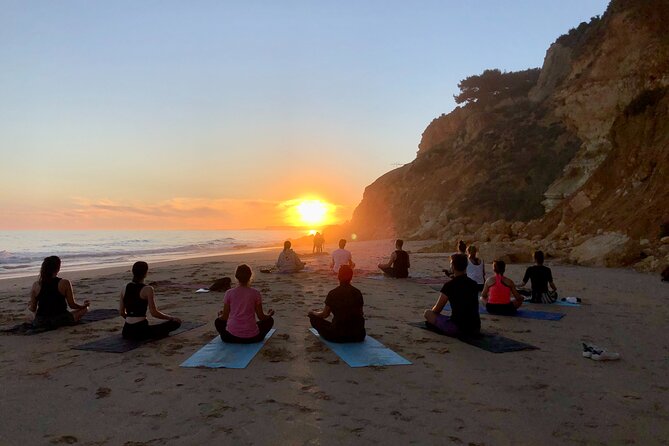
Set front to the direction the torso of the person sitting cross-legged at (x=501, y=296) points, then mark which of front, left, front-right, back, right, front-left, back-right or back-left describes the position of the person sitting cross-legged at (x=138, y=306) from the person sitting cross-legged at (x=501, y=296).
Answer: back-left

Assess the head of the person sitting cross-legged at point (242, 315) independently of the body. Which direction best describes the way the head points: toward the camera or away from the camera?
away from the camera

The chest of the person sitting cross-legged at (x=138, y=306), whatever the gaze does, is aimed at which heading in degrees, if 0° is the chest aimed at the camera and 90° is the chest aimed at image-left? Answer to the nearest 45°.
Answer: approximately 225°

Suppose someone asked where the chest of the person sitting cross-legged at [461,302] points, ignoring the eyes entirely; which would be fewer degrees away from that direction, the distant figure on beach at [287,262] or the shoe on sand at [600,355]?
the distant figure on beach

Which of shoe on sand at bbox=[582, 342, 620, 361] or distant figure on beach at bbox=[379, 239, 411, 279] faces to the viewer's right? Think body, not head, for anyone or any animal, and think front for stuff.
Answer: the shoe on sand

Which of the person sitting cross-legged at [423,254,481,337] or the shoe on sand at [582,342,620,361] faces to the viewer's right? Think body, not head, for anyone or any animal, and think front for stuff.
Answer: the shoe on sand

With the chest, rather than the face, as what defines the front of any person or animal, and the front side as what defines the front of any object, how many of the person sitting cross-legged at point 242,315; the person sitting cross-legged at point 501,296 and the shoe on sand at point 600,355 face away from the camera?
2

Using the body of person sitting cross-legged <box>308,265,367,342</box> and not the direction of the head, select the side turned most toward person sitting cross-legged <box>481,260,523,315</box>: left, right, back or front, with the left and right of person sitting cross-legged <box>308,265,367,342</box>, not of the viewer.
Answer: right

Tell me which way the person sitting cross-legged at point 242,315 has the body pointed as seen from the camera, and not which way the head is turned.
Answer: away from the camera

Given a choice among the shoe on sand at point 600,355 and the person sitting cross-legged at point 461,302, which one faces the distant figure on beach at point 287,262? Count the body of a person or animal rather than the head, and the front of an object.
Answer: the person sitting cross-legged

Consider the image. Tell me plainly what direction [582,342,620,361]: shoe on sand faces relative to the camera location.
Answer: facing to the right of the viewer

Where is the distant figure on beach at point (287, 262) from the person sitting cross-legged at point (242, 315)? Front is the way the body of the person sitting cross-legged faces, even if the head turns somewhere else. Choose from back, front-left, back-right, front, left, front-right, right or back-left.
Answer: front

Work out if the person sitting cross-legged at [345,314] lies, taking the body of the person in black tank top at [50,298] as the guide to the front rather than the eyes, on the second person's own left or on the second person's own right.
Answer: on the second person's own right

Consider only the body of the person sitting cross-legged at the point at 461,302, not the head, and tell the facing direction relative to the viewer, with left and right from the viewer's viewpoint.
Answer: facing away from the viewer and to the left of the viewer

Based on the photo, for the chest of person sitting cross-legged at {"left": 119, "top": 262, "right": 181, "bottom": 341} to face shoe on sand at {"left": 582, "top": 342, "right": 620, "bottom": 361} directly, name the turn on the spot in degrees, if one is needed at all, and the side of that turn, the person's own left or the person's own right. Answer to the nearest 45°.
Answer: approximately 90° to the person's own right
